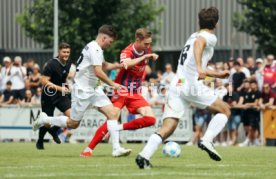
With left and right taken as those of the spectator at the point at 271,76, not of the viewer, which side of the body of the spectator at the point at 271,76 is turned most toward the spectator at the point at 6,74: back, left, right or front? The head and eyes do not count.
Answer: right

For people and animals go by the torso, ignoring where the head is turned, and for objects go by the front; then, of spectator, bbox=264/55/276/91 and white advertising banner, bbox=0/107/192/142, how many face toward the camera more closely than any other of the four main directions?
2

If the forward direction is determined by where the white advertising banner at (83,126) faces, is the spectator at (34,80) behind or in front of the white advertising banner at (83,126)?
behind
